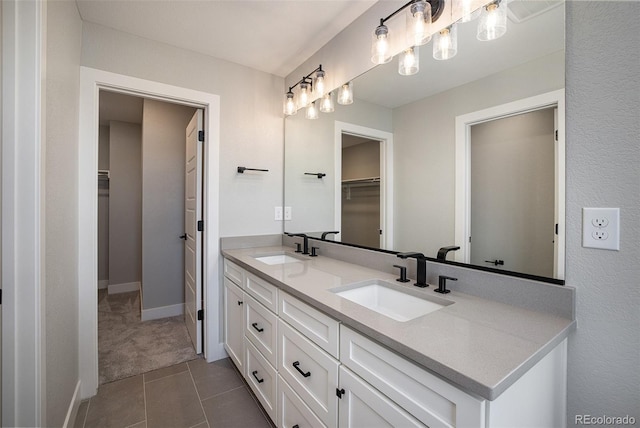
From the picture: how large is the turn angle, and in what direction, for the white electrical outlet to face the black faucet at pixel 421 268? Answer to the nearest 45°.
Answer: approximately 45° to its right

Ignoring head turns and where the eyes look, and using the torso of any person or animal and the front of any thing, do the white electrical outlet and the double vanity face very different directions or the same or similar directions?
same or similar directions

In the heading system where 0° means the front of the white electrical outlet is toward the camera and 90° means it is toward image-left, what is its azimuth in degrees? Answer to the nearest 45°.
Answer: approximately 45°

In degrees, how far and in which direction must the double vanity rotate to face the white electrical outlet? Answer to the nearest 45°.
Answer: approximately 135° to its left

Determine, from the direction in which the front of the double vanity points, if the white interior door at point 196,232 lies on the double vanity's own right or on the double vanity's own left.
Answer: on the double vanity's own right

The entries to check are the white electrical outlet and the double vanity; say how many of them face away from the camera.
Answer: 0

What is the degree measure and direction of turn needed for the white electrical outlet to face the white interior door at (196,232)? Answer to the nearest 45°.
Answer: approximately 45° to its right

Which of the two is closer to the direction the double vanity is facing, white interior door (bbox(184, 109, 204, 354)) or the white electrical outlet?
the white interior door

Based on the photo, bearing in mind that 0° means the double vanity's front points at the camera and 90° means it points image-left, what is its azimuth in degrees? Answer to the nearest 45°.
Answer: approximately 45°
